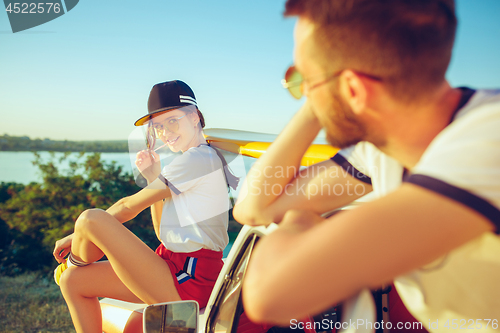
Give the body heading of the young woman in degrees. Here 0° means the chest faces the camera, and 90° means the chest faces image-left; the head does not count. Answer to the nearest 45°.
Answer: approximately 90°

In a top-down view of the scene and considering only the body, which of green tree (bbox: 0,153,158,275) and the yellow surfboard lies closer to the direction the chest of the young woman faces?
the green tree

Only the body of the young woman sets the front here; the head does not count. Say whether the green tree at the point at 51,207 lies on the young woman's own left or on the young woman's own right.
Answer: on the young woman's own right
